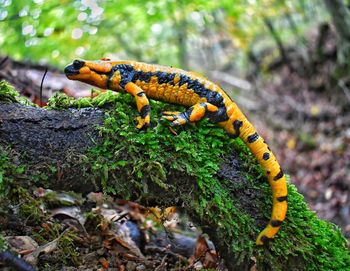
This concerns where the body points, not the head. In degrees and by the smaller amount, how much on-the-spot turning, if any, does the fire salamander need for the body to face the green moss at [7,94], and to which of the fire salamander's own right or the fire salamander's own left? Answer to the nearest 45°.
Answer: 0° — it already faces it

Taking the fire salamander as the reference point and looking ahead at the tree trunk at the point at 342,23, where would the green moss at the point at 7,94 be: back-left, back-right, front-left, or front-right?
back-left

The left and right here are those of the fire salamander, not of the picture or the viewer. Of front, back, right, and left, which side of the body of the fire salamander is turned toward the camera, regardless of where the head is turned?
left

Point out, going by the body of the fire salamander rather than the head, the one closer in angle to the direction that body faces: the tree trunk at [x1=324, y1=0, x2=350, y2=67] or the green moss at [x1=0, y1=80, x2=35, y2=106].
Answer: the green moss

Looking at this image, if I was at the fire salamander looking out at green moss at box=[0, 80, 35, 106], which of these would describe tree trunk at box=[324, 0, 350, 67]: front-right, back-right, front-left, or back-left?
back-right

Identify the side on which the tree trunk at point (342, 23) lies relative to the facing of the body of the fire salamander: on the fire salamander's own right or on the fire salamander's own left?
on the fire salamander's own right
